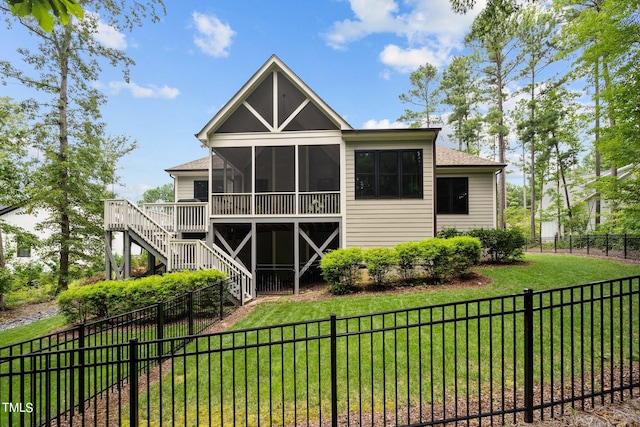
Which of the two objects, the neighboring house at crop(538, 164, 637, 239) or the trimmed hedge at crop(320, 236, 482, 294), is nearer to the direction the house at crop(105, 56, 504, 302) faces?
the neighboring house

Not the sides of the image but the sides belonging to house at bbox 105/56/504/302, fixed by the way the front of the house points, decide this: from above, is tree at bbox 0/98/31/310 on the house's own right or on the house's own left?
on the house's own left

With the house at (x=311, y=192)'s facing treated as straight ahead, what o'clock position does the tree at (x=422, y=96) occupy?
The tree is roughly at 1 o'clock from the house.

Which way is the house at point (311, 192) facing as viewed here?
away from the camera

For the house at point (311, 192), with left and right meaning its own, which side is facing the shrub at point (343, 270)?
back

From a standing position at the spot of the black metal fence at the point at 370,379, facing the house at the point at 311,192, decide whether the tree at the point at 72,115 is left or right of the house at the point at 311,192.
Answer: left

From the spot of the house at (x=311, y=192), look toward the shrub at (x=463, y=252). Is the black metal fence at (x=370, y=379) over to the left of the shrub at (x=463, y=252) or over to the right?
right

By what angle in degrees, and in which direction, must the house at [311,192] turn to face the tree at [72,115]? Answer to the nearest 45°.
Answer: approximately 90° to its left

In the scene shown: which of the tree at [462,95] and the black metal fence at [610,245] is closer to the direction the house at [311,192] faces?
the tree
